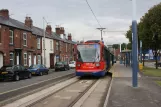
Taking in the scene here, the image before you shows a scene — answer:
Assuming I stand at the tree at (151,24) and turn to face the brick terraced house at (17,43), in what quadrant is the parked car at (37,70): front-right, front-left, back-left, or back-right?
front-left

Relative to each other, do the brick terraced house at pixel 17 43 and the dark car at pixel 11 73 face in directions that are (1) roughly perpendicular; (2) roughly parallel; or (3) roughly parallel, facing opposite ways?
roughly perpendicular

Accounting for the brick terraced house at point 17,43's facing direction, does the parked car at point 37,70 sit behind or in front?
in front

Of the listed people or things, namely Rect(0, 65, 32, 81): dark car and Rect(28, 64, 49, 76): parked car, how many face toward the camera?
0

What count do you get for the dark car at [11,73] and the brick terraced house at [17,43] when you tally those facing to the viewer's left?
0

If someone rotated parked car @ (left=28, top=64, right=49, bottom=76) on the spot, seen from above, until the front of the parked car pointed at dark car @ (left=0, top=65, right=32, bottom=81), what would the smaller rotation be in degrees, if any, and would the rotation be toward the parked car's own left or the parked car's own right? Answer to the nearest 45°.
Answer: approximately 135° to the parked car's own right

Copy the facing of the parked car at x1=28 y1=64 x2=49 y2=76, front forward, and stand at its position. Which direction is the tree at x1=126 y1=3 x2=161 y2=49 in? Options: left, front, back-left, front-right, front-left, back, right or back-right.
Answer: front-right

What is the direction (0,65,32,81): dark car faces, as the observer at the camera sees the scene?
facing away from the viewer and to the right of the viewer

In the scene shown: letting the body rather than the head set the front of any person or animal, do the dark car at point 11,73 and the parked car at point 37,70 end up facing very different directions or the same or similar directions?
same or similar directions

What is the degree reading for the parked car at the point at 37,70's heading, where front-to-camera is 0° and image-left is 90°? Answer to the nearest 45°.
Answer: approximately 225°

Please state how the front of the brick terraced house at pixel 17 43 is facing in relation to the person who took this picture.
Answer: facing the viewer and to the right of the viewer

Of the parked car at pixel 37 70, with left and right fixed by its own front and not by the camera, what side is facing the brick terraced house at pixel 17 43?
left

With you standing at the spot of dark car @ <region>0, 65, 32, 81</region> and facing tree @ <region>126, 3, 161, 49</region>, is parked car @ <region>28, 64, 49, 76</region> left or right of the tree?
left

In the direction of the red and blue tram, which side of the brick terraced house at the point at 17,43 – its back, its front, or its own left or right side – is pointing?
front

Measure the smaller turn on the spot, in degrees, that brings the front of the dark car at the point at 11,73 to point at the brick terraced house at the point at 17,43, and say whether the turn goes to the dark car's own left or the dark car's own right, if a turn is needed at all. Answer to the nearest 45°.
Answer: approximately 45° to the dark car's own left

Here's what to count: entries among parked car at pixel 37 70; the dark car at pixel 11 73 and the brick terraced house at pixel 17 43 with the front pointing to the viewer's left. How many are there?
0
